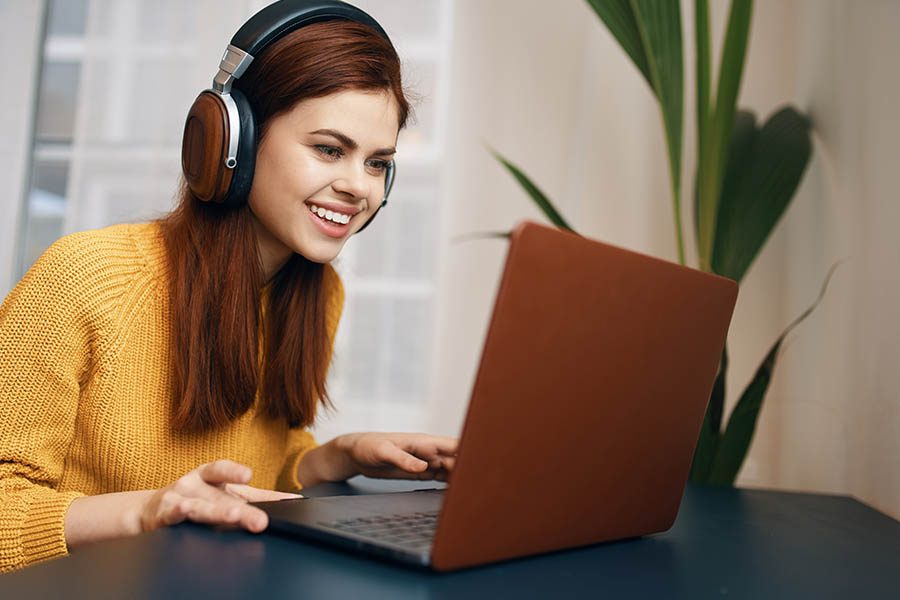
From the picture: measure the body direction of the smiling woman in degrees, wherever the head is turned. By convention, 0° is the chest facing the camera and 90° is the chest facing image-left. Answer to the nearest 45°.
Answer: approximately 315°

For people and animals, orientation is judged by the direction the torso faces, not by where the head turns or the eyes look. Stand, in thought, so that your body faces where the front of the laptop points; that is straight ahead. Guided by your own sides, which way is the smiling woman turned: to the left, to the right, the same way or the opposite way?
the opposite way

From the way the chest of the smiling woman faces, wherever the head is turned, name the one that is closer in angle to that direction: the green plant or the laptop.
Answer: the laptop

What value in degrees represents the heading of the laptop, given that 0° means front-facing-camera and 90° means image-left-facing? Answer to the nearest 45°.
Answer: approximately 135°

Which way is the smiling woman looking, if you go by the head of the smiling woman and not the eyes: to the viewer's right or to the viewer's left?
to the viewer's right

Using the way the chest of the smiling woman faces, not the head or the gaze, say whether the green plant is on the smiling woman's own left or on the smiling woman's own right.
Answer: on the smiling woman's own left

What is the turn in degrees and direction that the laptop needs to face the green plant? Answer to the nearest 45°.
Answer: approximately 45° to its right
